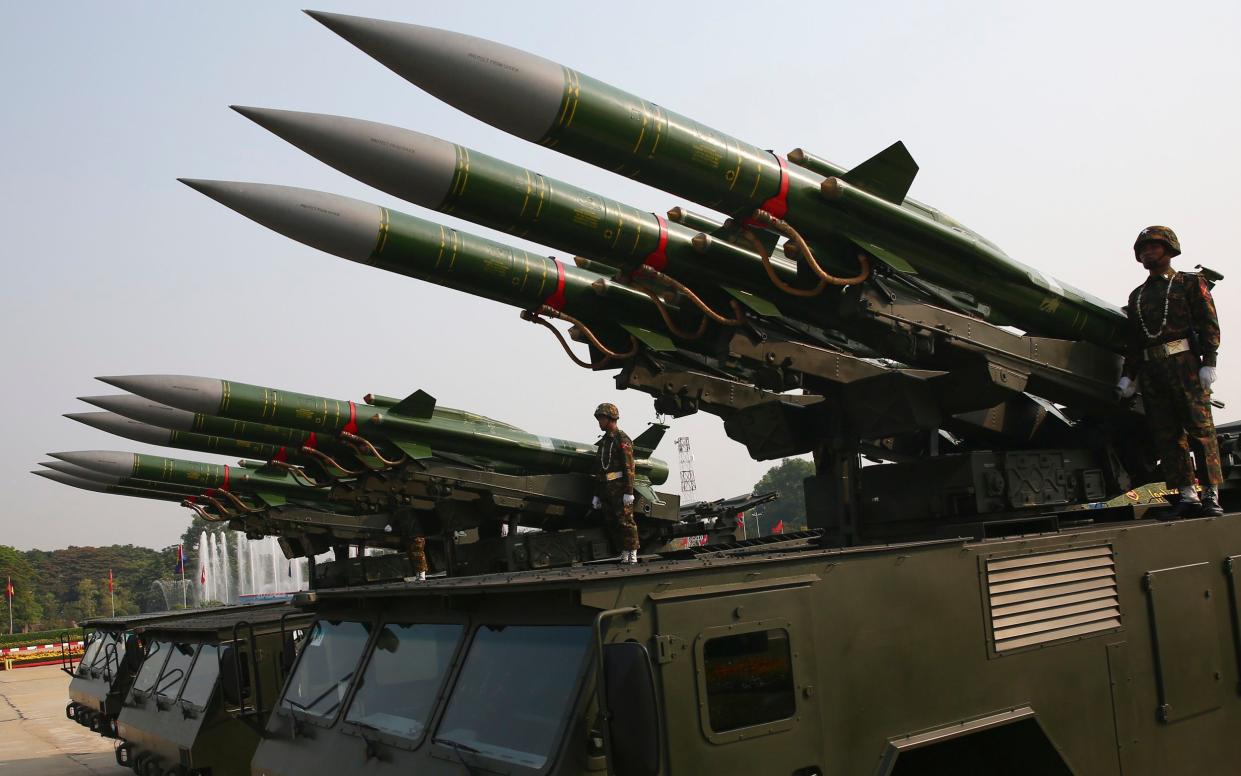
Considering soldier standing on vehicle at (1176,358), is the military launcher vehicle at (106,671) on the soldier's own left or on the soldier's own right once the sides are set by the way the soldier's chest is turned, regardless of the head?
on the soldier's own right

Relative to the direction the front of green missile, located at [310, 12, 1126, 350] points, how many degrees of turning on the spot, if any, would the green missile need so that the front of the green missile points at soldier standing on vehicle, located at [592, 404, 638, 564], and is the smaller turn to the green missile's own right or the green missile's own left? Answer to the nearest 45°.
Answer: approximately 135° to the green missile's own right

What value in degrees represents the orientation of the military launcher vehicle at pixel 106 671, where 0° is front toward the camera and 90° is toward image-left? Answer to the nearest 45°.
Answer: approximately 45°

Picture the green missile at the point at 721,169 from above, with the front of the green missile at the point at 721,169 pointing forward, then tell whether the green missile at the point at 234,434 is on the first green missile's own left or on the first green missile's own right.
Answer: on the first green missile's own right

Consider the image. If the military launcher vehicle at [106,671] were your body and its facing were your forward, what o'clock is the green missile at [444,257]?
The green missile is roughly at 9 o'clock from the military launcher vehicle.

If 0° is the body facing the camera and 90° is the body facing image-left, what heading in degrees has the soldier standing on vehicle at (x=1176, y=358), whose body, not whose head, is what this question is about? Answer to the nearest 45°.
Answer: approximately 45°

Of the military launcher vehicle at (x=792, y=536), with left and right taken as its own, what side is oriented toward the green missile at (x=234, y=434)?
right

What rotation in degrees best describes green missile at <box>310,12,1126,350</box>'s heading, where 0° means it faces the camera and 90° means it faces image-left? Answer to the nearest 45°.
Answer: approximately 45°

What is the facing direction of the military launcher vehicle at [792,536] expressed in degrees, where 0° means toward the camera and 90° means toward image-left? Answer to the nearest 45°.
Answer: approximately 45°
